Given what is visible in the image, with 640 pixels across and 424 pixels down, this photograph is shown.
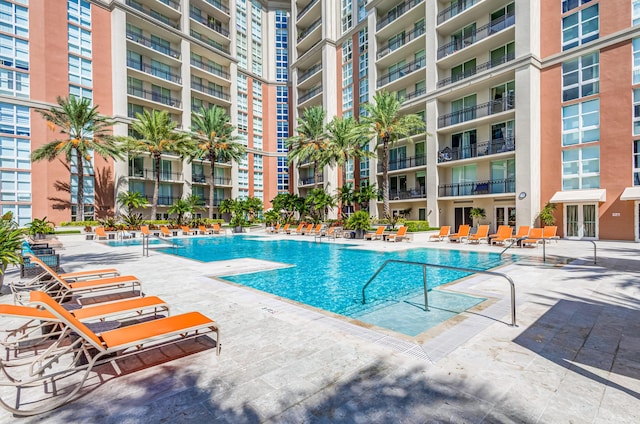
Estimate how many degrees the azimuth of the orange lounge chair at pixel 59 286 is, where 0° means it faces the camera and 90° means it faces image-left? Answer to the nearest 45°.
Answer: approximately 270°

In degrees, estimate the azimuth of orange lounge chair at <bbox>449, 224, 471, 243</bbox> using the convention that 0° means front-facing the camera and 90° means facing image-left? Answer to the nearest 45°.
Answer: approximately 45°

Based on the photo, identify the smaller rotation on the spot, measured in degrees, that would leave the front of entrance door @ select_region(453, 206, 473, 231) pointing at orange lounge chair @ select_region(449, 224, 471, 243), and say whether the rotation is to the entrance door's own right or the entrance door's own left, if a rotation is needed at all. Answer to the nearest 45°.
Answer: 0° — it already faces it

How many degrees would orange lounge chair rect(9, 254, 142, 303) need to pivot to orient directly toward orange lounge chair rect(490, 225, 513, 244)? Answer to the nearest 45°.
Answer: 0° — it already faces it

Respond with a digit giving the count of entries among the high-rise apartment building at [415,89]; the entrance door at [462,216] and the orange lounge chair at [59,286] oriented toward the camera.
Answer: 2
